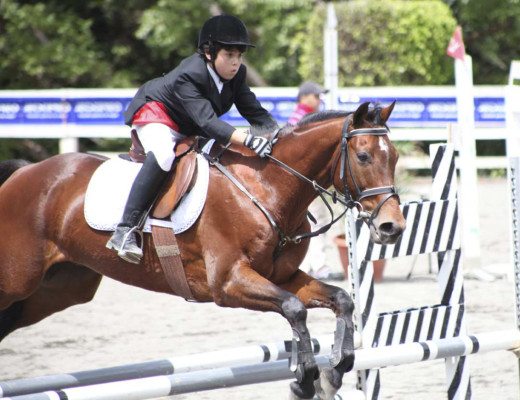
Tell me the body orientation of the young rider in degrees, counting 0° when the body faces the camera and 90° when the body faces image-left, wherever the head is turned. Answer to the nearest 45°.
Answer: approximately 315°

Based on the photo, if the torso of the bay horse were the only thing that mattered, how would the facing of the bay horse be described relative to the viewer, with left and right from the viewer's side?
facing the viewer and to the right of the viewer

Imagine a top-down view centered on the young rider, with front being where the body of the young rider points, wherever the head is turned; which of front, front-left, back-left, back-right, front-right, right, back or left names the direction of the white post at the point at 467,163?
left

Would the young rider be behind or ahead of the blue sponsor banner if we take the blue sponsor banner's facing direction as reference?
ahead

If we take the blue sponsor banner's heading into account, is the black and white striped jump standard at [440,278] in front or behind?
in front

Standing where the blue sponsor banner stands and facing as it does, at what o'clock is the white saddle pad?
The white saddle pad is roughly at 12 o'clock from the blue sponsor banner.

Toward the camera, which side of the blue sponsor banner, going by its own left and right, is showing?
front
